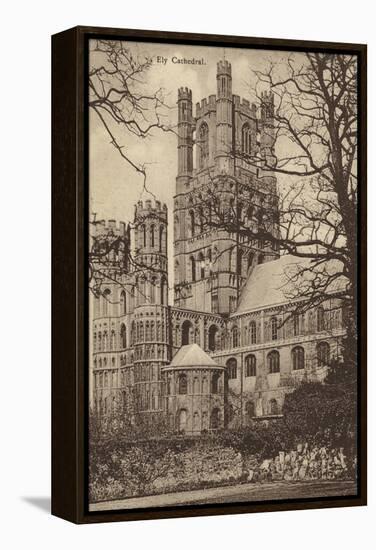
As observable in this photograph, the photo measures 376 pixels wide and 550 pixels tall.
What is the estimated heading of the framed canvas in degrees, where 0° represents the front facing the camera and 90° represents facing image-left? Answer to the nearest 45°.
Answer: approximately 315°
